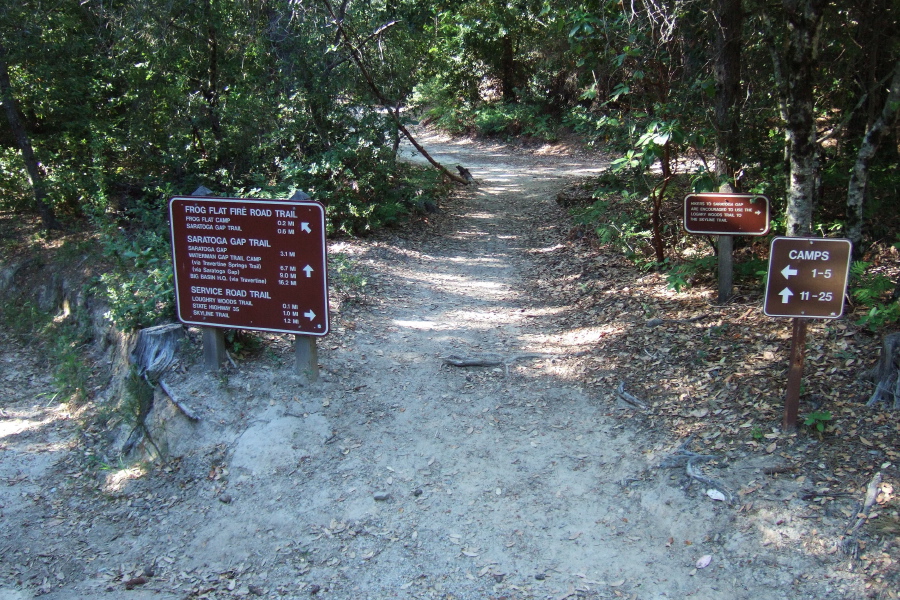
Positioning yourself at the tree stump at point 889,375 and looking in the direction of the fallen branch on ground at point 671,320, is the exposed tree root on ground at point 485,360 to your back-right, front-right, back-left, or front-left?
front-left

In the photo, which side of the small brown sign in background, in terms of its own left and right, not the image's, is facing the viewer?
front

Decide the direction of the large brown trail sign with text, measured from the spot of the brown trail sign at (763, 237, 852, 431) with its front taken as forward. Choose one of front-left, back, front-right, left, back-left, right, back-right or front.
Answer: right

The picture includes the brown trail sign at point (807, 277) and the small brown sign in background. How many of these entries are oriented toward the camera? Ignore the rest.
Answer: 2

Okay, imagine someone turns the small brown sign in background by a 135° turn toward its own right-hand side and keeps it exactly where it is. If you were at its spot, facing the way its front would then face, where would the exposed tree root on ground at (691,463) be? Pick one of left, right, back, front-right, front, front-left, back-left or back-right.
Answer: back-left

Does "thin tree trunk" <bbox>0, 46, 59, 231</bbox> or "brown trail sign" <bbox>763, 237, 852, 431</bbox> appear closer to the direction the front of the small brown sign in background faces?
the brown trail sign

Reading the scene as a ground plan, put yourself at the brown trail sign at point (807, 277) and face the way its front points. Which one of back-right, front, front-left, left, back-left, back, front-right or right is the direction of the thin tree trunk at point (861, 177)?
back

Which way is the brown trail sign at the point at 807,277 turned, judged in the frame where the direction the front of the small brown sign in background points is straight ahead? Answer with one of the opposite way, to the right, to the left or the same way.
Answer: the same way

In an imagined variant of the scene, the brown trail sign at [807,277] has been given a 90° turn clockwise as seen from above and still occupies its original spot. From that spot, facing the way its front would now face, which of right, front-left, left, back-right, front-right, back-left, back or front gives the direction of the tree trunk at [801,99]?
right

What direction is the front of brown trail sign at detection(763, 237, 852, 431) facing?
toward the camera
